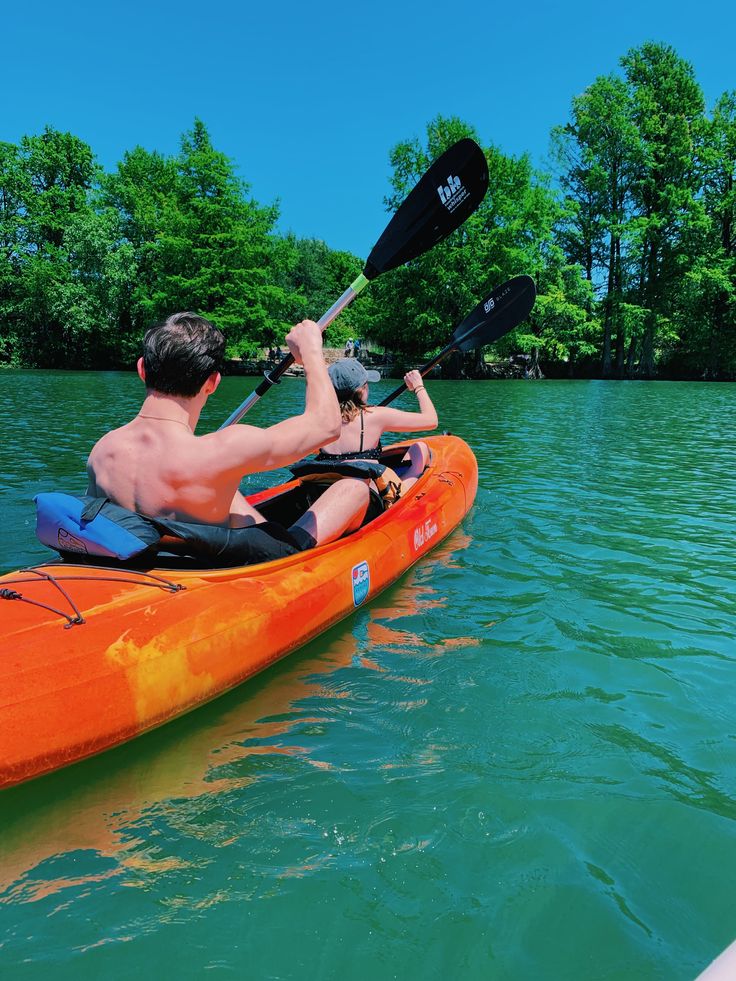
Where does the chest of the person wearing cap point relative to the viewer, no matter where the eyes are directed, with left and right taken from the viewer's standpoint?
facing away from the viewer and to the right of the viewer

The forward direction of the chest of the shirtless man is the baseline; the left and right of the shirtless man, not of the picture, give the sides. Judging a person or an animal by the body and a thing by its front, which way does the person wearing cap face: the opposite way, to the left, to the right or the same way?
the same way

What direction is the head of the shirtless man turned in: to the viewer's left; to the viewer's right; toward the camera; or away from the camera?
away from the camera

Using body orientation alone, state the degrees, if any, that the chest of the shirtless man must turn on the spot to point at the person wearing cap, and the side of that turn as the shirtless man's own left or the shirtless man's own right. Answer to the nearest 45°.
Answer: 0° — they already face them

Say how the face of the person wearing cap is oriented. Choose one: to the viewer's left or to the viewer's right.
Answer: to the viewer's right

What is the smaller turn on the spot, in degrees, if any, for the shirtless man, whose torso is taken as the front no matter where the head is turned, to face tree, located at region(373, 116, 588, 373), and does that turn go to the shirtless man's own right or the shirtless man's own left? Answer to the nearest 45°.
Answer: approximately 45° to the shirtless man's own left

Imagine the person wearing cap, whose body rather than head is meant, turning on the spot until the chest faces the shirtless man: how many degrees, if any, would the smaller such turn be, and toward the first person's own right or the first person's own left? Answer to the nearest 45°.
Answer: approximately 135° to the first person's own right

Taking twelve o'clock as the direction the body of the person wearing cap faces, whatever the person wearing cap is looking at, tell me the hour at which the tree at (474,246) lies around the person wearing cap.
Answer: The tree is roughly at 11 o'clock from the person wearing cap.

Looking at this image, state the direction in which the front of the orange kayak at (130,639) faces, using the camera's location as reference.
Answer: facing away from the viewer and to the right of the viewer

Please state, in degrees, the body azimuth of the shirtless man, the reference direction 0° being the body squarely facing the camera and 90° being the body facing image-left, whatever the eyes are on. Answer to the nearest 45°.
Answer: approximately 225°
